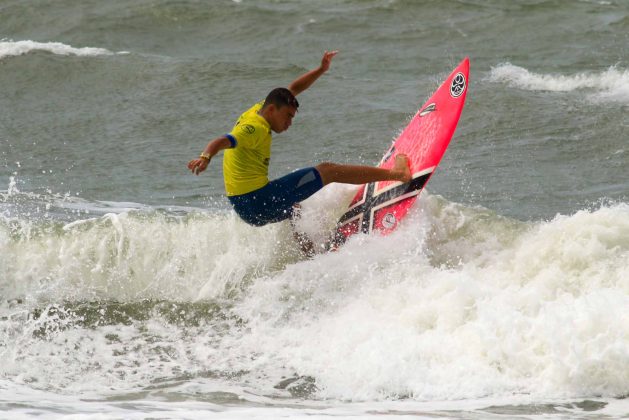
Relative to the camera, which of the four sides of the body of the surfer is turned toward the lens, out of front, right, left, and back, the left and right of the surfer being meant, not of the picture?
right
